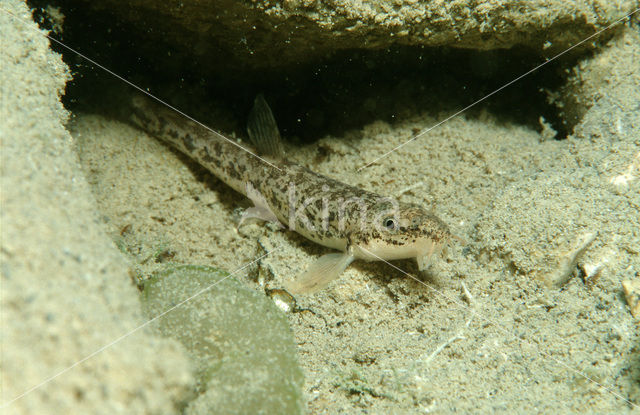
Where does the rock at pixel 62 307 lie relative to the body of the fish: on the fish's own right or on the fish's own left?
on the fish's own right

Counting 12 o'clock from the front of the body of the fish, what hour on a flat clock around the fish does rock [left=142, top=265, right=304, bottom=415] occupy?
The rock is roughly at 2 o'clock from the fish.

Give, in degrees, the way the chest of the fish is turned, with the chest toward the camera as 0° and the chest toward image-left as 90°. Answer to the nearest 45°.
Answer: approximately 315°
